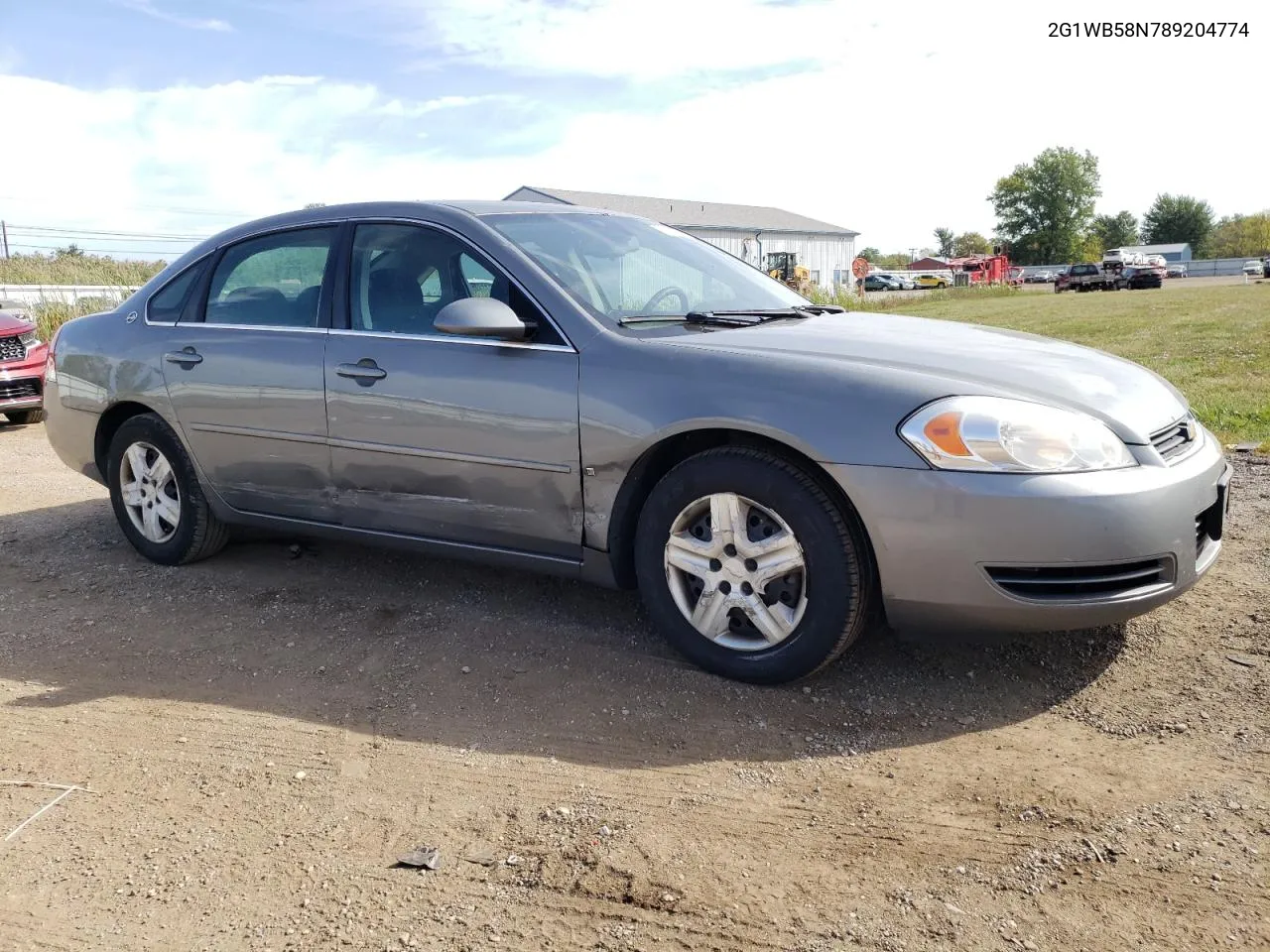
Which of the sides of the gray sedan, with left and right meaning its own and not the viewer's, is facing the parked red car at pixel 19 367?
back

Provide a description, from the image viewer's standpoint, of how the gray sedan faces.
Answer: facing the viewer and to the right of the viewer

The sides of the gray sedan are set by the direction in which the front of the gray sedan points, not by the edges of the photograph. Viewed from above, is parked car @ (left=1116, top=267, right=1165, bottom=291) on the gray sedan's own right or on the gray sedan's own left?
on the gray sedan's own left
